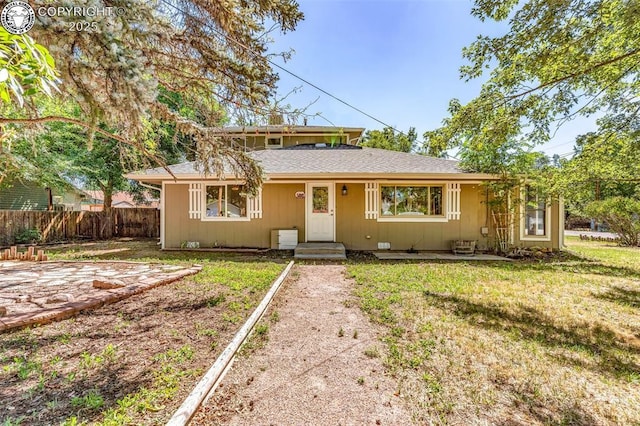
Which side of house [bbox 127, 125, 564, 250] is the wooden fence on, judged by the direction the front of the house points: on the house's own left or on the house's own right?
on the house's own right

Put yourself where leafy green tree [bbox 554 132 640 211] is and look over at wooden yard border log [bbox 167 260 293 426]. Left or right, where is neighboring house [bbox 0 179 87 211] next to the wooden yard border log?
right

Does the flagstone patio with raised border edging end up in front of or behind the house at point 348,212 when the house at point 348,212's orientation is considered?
in front

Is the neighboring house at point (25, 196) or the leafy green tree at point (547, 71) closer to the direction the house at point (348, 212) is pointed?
the leafy green tree

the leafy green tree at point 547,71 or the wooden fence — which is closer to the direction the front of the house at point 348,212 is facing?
the leafy green tree

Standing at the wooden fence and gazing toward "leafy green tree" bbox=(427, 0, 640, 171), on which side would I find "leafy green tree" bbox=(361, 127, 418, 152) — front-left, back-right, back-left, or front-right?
front-left

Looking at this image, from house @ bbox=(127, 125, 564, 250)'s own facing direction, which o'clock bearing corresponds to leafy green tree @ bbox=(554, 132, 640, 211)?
The leafy green tree is roughly at 8 o'clock from the house.

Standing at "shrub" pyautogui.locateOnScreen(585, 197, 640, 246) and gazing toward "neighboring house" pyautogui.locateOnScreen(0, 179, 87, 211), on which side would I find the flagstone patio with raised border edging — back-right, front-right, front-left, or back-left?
front-left

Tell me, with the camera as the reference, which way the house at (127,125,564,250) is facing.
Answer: facing the viewer

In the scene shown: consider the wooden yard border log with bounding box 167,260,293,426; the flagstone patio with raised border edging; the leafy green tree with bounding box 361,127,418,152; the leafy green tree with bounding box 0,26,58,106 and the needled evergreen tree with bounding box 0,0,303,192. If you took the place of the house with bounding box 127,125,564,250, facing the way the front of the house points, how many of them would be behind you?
1

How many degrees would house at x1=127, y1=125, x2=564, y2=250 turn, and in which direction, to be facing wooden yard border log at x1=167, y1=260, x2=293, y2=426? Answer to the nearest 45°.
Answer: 0° — it already faces it

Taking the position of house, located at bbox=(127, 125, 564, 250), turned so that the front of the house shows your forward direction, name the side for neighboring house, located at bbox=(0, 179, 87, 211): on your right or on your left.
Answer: on your right

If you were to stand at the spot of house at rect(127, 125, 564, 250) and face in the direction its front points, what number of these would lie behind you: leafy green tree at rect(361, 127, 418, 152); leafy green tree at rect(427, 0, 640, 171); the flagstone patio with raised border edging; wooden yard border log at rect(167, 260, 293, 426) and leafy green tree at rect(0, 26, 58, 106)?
1

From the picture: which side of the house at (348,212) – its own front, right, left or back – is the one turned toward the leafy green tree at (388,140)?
back

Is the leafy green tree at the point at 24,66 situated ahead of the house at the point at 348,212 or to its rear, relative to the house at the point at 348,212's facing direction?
ahead
